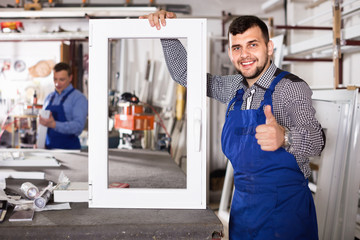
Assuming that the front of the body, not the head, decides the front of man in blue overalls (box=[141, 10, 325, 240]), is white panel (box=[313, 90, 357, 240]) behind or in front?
behind

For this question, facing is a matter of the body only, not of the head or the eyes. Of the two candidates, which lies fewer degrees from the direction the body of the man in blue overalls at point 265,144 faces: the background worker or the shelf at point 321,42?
the background worker

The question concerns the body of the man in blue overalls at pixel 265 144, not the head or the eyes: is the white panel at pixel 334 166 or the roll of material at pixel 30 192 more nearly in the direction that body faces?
the roll of material

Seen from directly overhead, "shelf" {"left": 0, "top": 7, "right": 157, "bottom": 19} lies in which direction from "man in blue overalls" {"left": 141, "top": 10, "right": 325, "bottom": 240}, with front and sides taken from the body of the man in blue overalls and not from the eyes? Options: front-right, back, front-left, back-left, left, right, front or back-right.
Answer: right

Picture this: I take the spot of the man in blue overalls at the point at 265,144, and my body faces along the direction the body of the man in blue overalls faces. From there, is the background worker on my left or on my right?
on my right

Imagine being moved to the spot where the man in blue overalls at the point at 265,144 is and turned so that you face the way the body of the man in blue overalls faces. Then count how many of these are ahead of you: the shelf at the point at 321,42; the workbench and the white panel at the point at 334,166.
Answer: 1

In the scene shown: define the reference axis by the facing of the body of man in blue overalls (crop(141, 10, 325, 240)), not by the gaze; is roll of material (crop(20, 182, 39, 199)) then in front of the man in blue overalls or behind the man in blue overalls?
in front

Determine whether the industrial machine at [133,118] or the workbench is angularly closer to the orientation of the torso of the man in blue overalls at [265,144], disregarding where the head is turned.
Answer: the workbench

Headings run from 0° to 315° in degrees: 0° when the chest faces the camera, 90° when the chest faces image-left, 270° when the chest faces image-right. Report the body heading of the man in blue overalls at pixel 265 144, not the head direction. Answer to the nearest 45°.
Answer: approximately 45°

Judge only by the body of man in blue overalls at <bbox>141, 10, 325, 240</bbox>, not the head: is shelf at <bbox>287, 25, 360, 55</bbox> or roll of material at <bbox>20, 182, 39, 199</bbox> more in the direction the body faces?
the roll of material

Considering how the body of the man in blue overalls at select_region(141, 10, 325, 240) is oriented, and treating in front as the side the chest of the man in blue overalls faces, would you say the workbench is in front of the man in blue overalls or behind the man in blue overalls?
in front
